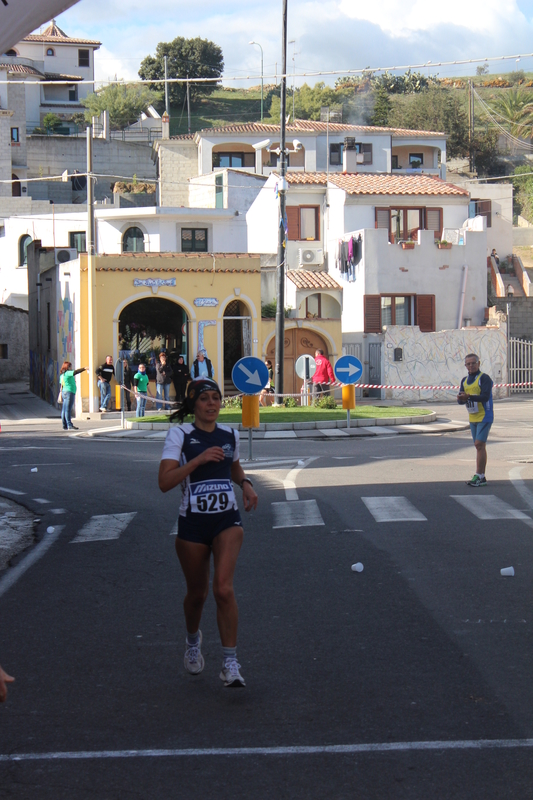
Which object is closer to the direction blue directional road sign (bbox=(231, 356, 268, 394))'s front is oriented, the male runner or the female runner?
the female runner

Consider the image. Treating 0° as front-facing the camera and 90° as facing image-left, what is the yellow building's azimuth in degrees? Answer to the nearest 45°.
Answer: approximately 0°

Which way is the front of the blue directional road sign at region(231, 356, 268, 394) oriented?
toward the camera

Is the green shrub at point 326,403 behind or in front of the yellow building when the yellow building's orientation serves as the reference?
in front

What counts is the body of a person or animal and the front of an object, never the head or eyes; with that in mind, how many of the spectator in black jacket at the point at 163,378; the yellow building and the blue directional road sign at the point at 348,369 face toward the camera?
3

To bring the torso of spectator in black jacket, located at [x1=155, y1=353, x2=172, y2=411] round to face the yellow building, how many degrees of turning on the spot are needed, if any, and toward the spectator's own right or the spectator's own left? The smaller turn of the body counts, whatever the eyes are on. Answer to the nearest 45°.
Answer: approximately 180°

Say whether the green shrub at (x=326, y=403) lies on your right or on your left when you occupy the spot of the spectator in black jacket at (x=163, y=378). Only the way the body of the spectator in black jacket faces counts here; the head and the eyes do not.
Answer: on your left

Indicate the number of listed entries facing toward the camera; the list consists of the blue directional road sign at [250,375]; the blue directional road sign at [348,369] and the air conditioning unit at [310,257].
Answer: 3

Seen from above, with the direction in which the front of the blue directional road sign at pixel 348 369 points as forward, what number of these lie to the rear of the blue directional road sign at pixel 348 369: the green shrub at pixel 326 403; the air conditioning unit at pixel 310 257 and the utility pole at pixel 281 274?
3

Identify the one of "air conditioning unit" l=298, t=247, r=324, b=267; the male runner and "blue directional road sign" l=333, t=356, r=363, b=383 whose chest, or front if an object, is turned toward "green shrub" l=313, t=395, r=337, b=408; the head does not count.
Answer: the air conditioning unit

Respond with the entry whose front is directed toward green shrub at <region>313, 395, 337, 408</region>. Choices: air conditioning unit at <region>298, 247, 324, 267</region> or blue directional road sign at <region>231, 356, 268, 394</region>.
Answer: the air conditioning unit

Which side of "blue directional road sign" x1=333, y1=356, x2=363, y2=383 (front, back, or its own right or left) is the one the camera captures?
front
